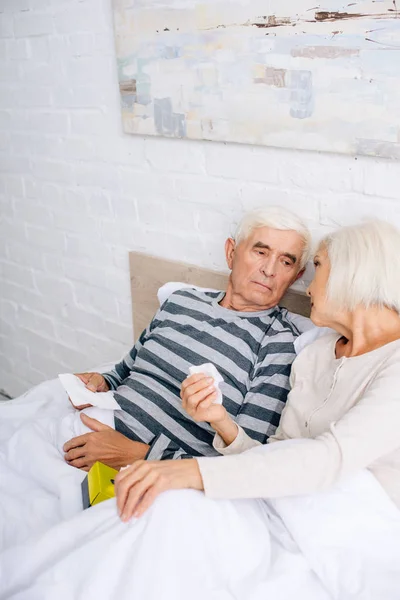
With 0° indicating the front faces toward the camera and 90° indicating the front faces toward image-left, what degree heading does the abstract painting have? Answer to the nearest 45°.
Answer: approximately 45°

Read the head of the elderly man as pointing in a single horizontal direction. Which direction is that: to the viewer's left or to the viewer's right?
to the viewer's right

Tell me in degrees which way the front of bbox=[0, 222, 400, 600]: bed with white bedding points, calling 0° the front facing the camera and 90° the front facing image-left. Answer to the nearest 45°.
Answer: approximately 45°
